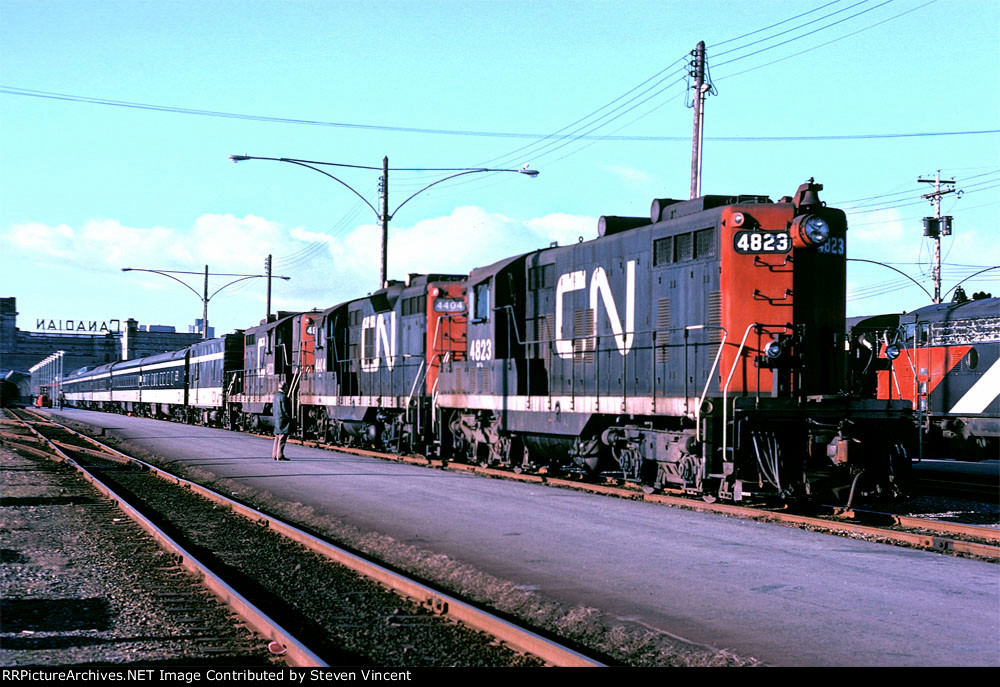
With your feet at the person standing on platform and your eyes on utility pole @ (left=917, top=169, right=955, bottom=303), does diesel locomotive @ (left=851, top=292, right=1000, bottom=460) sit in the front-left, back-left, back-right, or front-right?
front-right

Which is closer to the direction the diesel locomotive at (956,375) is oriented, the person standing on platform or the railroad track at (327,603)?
the person standing on platform

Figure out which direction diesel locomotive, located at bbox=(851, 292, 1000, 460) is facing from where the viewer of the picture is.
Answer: facing away from the viewer and to the left of the viewer

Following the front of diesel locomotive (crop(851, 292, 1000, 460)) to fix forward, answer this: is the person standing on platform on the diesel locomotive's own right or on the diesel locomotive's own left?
on the diesel locomotive's own left

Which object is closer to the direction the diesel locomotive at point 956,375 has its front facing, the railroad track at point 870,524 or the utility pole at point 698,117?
the utility pole

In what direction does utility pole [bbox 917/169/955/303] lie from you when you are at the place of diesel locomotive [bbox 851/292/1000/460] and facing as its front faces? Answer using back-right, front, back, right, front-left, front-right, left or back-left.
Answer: front-right

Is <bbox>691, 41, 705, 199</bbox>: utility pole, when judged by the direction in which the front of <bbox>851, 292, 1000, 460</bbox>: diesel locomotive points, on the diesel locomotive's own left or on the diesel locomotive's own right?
on the diesel locomotive's own left
